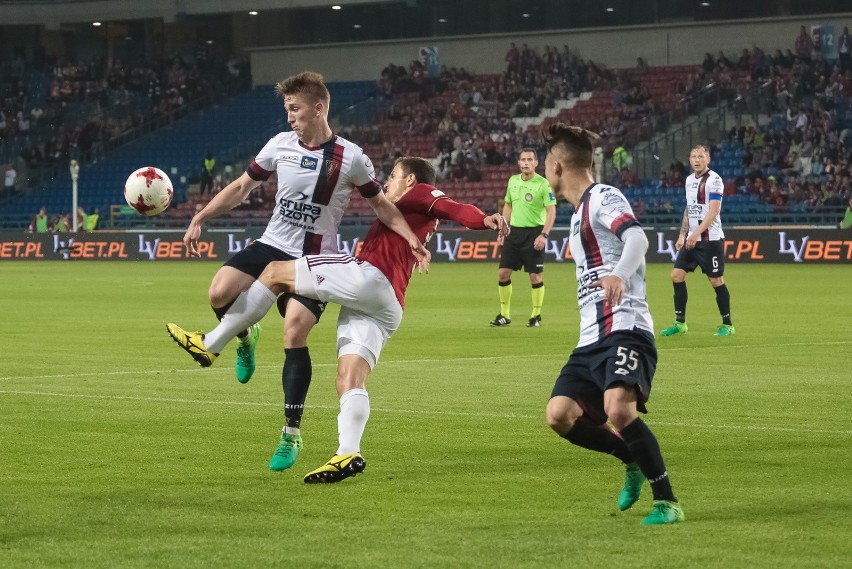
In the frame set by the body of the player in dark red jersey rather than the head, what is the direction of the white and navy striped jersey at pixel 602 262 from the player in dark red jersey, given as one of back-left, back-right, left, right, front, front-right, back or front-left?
back-left

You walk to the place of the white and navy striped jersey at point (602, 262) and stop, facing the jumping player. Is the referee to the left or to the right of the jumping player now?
right

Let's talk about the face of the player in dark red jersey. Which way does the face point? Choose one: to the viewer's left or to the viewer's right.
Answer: to the viewer's left

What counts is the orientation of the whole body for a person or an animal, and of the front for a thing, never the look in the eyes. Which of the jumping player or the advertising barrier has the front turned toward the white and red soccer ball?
the advertising barrier

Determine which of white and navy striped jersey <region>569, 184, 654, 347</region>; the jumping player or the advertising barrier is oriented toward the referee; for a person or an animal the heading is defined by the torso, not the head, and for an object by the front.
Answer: the advertising barrier

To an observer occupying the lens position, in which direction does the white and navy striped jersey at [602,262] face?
facing the viewer and to the left of the viewer

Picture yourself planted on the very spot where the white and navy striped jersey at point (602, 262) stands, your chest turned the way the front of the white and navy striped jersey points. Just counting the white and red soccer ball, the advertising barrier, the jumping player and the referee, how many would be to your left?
0

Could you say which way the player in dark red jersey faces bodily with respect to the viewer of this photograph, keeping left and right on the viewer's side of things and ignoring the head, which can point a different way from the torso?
facing to the left of the viewer

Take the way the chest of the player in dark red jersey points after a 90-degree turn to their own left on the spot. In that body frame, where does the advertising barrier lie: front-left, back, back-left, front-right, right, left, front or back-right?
back

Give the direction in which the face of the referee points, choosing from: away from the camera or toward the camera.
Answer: toward the camera

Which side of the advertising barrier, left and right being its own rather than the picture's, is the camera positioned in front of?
front

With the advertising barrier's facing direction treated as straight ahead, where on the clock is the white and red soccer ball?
The white and red soccer ball is roughly at 12 o'clock from the advertising barrier.
